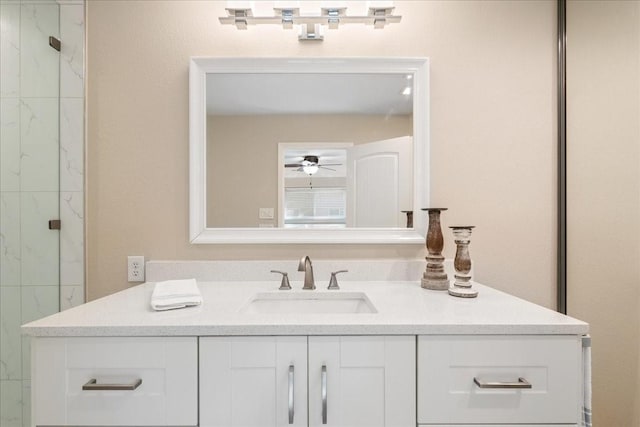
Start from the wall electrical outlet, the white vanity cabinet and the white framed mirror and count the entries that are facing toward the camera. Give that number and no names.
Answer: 3

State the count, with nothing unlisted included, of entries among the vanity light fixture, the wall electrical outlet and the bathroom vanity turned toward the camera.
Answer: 3

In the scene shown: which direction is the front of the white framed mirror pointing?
toward the camera

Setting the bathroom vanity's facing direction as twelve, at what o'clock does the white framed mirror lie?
The white framed mirror is roughly at 6 o'clock from the bathroom vanity.

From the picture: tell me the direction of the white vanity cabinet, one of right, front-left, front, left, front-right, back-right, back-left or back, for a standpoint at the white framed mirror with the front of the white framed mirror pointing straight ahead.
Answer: front

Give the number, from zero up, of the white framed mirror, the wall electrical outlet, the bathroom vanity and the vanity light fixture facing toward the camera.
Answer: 4

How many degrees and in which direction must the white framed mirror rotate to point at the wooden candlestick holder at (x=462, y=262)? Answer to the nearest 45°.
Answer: approximately 45° to its left

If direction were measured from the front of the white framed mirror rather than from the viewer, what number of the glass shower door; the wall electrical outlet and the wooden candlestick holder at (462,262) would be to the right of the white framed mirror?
2

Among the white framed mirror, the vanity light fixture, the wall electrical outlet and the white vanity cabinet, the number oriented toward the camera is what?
4

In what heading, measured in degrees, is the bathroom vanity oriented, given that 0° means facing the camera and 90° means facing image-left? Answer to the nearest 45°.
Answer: approximately 0°
